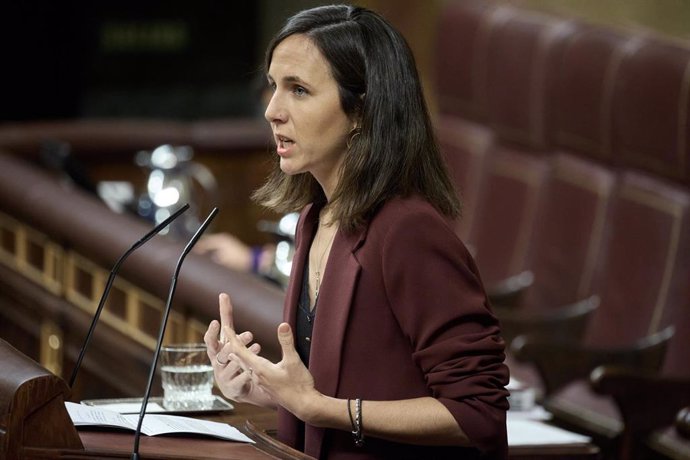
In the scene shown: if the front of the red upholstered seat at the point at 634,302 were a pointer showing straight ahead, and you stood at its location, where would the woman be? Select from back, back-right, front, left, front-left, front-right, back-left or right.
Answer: front-left

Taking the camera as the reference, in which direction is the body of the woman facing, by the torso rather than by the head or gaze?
to the viewer's left

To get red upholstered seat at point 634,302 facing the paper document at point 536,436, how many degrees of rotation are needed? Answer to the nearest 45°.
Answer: approximately 45° to its left

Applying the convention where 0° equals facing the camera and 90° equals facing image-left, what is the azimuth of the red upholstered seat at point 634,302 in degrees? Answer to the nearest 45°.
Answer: approximately 45°

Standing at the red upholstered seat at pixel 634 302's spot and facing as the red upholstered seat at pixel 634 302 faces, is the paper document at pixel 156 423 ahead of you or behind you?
ahead

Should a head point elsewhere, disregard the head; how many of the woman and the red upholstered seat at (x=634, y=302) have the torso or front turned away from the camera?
0

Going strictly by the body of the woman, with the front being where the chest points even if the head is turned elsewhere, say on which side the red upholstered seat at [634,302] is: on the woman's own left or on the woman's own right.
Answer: on the woman's own right

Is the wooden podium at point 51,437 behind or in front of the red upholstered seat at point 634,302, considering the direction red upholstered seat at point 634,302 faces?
in front
